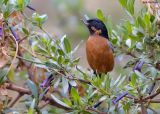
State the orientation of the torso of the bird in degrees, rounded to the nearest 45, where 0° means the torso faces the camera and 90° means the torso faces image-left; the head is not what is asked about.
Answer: approximately 45°
